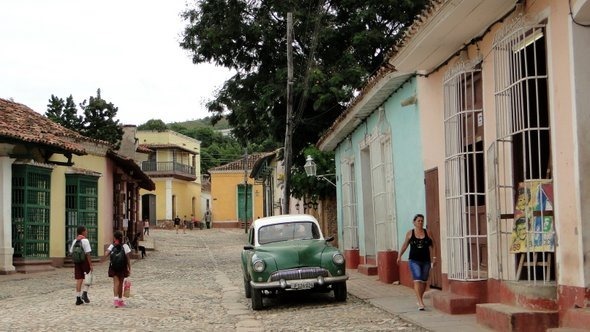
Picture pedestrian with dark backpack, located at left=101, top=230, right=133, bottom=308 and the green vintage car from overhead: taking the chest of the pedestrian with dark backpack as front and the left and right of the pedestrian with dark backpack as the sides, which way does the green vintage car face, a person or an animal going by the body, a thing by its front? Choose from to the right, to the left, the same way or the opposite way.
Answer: the opposite way

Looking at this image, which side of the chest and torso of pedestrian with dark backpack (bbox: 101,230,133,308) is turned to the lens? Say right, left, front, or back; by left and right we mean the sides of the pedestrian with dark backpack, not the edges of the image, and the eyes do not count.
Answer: back

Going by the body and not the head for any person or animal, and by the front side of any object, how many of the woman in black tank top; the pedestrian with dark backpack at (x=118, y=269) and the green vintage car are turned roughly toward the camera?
2

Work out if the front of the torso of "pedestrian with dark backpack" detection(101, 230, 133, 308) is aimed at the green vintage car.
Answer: no

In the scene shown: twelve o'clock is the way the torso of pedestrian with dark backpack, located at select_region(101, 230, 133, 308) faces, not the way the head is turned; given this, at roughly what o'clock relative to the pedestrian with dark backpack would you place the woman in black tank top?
The woman in black tank top is roughly at 4 o'clock from the pedestrian with dark backpack.

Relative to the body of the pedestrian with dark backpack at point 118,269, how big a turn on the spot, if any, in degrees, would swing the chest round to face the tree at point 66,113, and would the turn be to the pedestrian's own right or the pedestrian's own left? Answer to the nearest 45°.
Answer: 0° — they already face it

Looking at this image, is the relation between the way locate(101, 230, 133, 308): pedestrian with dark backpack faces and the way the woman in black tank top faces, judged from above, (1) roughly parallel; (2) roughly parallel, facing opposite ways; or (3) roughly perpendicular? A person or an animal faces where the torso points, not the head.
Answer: roughly parallel, facing opposite ways

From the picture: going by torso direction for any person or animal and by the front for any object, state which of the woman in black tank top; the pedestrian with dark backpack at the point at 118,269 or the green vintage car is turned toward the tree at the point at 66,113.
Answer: the pedestrian with dark backpack

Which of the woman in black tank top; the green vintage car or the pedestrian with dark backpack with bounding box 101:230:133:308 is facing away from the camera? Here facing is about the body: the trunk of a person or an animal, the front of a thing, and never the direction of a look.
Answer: the pedestrian with dark backpack

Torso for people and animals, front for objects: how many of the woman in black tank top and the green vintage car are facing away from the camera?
0

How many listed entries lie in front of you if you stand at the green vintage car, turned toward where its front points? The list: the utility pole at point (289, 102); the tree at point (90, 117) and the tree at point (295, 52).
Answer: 0

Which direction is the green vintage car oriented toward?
toward the camera

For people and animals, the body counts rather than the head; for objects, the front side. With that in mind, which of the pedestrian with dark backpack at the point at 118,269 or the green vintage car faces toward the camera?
the green vintage car

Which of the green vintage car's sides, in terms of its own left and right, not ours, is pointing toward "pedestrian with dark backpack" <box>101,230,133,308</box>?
right

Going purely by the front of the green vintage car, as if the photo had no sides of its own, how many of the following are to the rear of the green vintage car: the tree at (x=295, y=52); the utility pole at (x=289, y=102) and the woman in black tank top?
2

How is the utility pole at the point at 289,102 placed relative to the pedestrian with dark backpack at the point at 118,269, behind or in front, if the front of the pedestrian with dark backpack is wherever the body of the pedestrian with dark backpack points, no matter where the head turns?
in front

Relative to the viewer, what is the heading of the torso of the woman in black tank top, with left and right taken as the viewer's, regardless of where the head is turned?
facing the viewer

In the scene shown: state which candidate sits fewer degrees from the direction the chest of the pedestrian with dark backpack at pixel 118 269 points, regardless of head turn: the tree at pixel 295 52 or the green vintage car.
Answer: the tree

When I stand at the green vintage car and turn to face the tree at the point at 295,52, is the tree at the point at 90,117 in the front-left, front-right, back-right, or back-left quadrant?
front-left

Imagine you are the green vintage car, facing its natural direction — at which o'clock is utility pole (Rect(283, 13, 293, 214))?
The utility pole is roughly at 6 o'clock from the green vintage car.

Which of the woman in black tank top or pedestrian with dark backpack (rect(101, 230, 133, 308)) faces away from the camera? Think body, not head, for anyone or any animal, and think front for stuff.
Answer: the pedestrian with dark backpack
